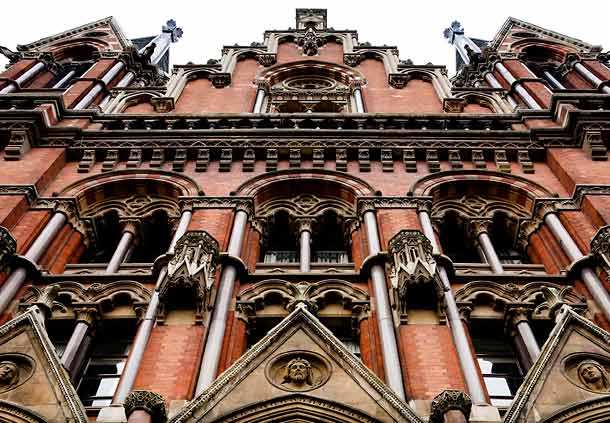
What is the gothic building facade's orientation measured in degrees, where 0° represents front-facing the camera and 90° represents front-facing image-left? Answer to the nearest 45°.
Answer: approximately 0°
